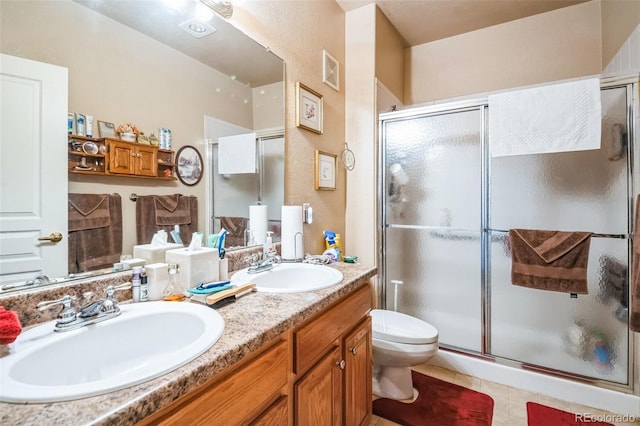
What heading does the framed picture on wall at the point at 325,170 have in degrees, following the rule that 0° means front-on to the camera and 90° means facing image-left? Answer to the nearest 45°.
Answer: approximately 315°

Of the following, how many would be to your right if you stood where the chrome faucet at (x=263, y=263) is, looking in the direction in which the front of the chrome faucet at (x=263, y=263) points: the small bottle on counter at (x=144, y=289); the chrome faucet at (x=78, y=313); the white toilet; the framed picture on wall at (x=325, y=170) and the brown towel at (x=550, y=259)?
2

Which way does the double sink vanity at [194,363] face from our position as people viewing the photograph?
facing the viewer and to the right of the viewer

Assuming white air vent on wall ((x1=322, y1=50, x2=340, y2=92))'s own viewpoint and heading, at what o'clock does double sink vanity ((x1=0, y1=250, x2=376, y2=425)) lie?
The double sink vanity is roughly at 2 o'clock from the white air vent on wall.

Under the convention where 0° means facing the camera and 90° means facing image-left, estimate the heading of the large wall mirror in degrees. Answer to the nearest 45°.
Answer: approximately 315°

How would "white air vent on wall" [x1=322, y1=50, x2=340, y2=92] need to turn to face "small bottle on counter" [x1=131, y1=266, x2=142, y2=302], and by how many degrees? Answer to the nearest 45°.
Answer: approximately 90° to its right

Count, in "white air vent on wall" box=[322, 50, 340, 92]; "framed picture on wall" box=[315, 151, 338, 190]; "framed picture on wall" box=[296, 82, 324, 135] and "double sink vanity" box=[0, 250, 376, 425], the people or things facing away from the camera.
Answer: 0

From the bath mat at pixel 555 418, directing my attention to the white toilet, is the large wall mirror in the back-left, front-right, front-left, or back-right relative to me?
front-left

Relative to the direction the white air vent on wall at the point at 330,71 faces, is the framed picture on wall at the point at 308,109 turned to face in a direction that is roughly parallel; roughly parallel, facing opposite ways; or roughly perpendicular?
roughly parallel

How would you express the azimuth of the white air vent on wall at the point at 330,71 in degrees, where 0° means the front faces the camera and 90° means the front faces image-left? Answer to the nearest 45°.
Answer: approximately 315°

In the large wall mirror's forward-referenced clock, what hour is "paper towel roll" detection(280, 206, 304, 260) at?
The paper towel roll is roughly at 10 o'clock from the large wall mirror.
